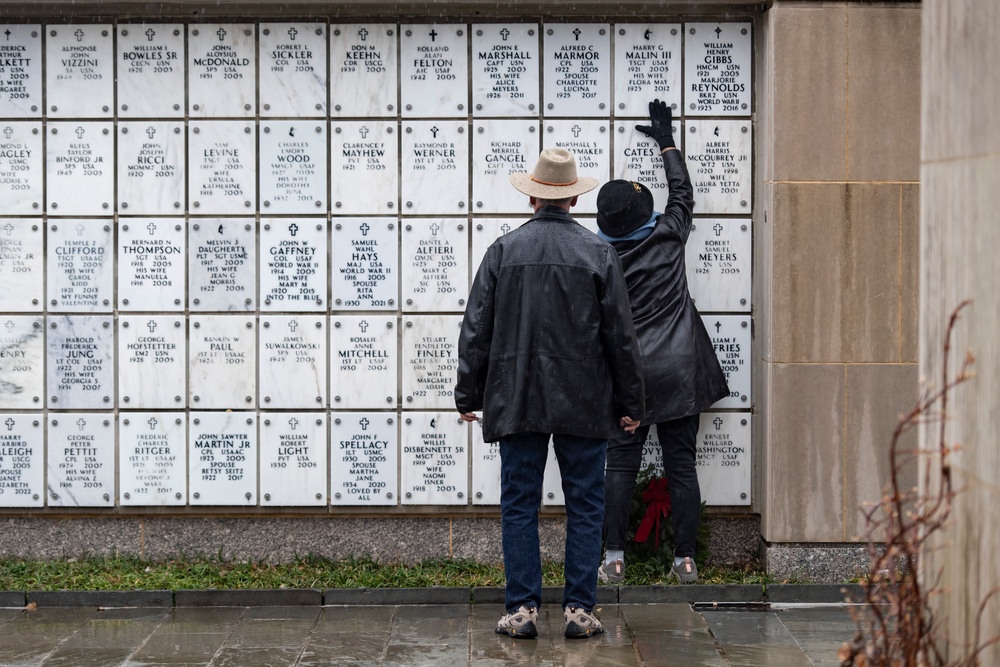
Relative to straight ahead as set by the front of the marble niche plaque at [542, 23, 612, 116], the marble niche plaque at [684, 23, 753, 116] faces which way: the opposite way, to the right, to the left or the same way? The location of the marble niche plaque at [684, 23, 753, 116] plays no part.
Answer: the same way

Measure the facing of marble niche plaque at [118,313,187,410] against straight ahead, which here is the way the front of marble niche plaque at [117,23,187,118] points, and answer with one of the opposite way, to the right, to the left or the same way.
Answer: the same way

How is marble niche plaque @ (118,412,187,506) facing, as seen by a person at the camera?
facing the viewer

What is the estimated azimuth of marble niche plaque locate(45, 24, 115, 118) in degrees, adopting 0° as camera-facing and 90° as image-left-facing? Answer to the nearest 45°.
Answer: approximately 0°

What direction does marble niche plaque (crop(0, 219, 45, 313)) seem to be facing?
toward the camera

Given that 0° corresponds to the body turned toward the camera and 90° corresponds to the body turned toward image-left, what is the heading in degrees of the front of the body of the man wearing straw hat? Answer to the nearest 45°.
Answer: approximately 180°

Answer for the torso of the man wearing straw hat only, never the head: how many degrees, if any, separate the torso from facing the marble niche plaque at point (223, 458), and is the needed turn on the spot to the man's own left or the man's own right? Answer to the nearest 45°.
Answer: approximately 45° to the man's own left

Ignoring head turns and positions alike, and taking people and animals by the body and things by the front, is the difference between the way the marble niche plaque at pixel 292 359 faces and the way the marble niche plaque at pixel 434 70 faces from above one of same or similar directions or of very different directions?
same or similar directions

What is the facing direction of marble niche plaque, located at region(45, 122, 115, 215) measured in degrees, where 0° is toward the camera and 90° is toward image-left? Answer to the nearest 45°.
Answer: approximately 0°

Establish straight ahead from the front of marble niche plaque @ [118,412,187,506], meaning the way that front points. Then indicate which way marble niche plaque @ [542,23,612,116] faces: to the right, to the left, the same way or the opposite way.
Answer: the same way

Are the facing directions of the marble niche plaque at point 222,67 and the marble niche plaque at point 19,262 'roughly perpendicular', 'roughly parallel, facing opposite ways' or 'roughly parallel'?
roughly parallel

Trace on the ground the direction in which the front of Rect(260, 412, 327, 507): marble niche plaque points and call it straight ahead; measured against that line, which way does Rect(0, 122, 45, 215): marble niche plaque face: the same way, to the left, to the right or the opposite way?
the same way

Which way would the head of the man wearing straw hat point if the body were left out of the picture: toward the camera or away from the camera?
away from the camera

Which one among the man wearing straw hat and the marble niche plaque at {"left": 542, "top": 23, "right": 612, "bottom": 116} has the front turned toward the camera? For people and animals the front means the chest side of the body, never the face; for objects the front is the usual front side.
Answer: the marble niche plaque

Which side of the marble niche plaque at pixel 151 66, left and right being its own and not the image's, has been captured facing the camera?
front

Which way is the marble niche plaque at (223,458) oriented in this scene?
toward the camera
